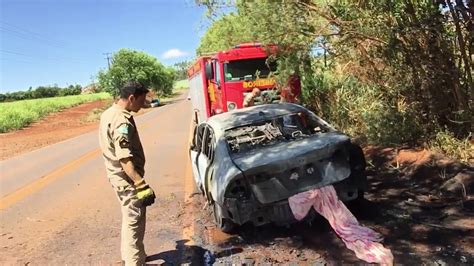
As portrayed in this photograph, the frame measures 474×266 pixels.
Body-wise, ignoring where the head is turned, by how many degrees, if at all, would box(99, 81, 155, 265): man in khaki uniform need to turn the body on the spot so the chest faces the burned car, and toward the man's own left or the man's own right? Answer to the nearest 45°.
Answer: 0° — they already face it

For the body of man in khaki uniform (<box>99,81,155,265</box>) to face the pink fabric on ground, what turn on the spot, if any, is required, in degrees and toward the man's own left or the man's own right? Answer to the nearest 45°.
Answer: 0° — they already face it

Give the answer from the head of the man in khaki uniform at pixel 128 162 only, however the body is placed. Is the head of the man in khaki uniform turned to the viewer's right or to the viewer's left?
to the viewer's right

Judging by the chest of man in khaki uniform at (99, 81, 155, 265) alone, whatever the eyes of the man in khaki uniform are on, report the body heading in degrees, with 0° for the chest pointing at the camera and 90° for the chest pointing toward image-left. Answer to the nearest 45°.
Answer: approximately 270°
